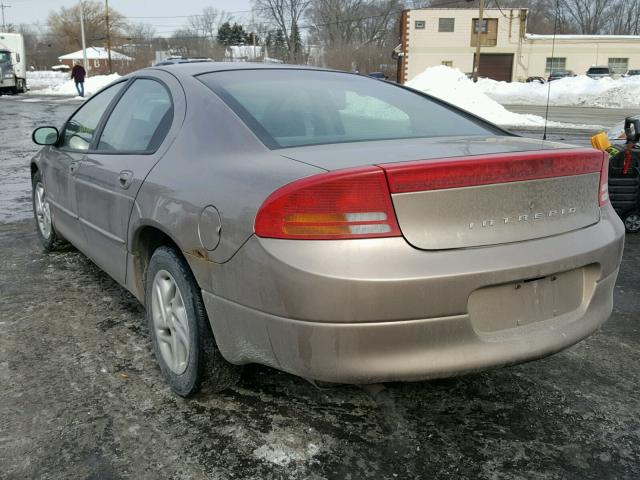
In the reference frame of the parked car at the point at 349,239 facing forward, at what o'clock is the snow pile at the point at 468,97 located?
The snow pile is roughly at 2 o'clock from the parked car.

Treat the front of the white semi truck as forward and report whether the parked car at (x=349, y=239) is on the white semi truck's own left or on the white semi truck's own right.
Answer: on the white semi truck's own left

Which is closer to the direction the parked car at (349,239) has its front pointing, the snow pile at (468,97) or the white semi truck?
the white semi truck

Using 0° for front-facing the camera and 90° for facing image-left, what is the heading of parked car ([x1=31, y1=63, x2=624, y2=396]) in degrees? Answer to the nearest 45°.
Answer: approximately 135°

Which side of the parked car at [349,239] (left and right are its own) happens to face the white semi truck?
front

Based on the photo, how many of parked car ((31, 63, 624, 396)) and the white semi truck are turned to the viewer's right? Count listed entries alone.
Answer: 0

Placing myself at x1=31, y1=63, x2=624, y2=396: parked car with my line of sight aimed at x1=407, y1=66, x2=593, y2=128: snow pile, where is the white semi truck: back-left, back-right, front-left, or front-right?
front-left

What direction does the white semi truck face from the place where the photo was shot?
facing the viewer and to the left of the viewer

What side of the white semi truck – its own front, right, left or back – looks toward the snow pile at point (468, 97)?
left
